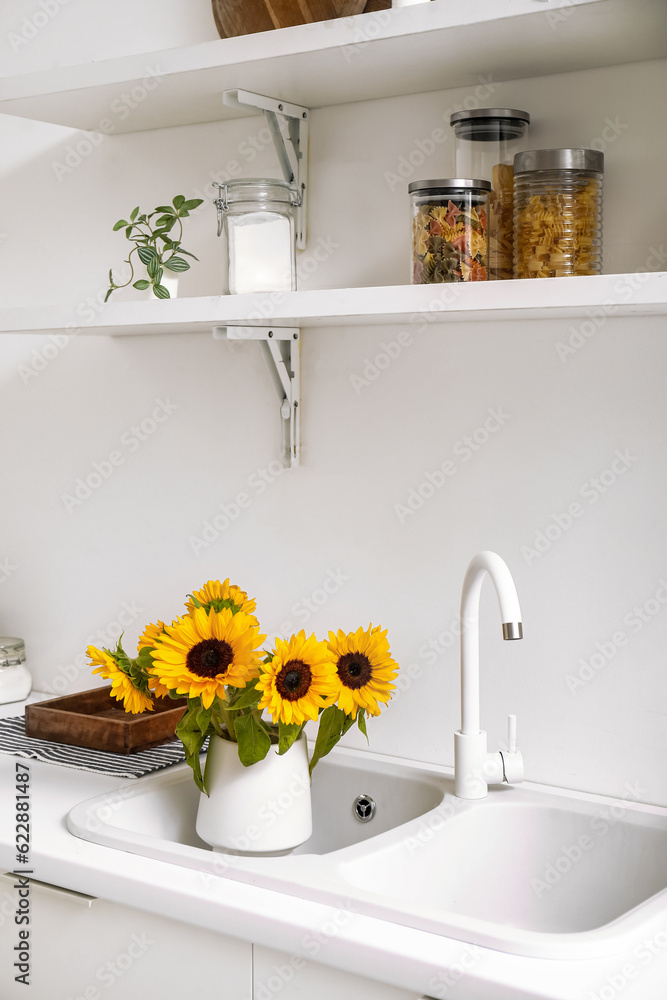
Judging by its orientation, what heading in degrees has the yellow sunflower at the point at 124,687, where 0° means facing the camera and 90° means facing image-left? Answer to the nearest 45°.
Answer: approximately 90°

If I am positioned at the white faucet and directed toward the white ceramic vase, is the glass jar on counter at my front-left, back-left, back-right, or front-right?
front-right
